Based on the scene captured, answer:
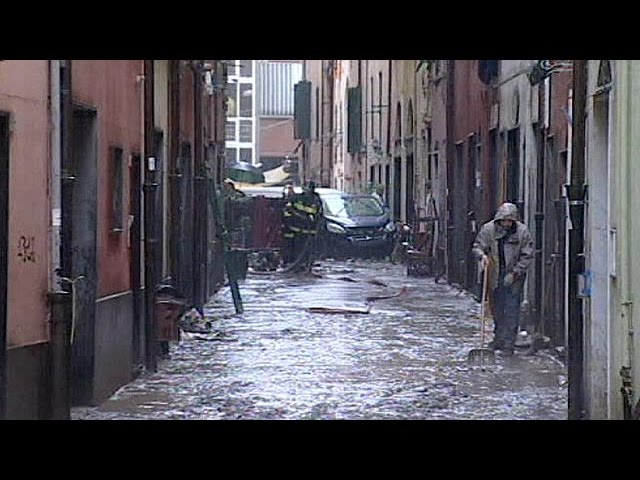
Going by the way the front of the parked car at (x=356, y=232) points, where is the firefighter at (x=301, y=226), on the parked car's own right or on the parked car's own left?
on the parked car's own right

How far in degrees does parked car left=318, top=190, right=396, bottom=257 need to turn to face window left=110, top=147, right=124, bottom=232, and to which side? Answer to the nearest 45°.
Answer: approximately 45° to its right

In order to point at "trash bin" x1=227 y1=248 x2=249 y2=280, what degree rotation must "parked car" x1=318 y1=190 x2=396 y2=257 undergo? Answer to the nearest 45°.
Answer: approximately 45° to its right

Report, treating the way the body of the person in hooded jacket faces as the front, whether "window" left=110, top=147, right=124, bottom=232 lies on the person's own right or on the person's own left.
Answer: on the person's own right

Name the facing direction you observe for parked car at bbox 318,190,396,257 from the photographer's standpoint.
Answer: facing the viewer and to the right of the viewer

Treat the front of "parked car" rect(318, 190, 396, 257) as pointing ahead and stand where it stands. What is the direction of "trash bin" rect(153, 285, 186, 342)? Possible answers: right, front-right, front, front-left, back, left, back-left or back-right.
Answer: front-right

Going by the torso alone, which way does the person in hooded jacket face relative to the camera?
toward the camera

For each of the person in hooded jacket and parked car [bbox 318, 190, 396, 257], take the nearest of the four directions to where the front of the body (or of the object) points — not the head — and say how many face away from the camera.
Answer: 0

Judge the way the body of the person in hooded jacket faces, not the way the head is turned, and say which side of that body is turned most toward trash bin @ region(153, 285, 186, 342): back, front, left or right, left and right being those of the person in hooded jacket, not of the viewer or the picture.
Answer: right
